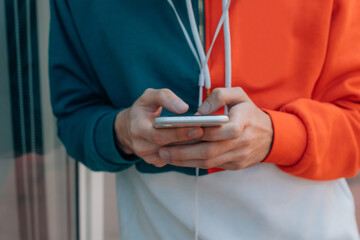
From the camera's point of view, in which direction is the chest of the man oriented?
toward the camera
